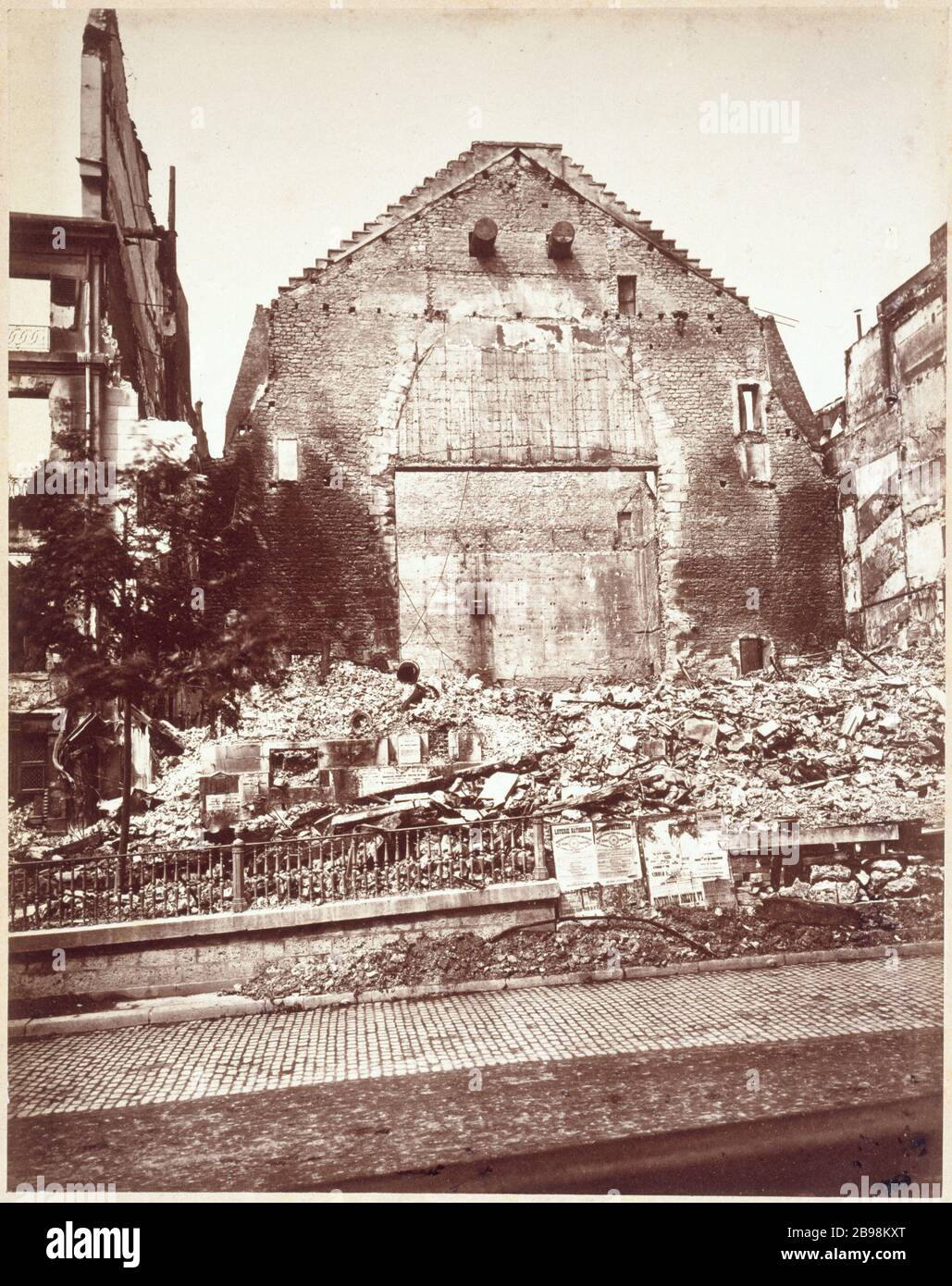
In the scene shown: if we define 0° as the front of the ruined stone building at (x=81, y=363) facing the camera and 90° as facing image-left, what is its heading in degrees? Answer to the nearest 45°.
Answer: approximately 0°

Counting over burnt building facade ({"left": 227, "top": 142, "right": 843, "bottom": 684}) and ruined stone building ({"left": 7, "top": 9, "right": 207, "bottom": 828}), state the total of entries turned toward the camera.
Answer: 2

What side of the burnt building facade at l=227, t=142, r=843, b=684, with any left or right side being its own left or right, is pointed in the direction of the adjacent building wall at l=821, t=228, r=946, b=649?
left

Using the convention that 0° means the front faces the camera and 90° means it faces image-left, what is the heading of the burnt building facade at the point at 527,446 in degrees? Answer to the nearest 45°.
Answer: approximately 0°
